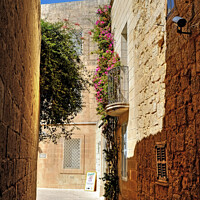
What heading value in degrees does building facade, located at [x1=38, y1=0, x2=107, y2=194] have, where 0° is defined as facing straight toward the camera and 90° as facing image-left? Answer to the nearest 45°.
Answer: approximately 0°

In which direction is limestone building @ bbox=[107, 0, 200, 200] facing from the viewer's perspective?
to the viewer's left

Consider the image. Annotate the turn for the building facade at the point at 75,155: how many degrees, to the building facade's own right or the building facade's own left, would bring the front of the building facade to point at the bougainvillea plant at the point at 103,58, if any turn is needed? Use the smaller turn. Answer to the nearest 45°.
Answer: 0° — it already faces it

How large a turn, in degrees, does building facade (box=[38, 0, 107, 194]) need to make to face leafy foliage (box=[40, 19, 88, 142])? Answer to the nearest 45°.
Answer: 0° — it already faces it

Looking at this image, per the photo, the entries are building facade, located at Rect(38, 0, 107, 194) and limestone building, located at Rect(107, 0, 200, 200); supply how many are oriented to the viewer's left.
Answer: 1

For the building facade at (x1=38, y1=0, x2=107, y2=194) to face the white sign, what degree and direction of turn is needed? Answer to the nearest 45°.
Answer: approximately 45° to its left

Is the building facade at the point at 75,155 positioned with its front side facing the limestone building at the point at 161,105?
yes

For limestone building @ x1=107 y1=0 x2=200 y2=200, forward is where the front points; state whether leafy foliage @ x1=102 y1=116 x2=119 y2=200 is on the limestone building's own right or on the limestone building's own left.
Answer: on the limestone building's own right

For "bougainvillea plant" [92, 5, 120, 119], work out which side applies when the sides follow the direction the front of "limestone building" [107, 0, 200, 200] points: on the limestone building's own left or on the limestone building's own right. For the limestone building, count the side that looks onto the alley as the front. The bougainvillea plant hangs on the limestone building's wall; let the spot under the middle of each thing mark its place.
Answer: on the limestone building's own right

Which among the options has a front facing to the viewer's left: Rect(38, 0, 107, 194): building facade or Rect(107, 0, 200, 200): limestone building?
the limestone building

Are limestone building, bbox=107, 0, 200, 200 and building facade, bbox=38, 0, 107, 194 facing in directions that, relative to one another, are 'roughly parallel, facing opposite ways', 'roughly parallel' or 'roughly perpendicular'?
roughly perpendicular
